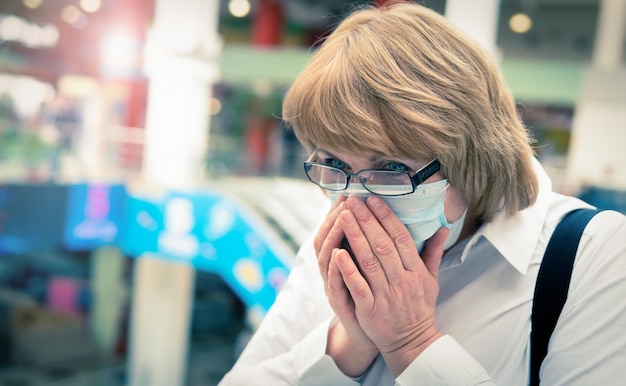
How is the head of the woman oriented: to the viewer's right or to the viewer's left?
to the viewer's left

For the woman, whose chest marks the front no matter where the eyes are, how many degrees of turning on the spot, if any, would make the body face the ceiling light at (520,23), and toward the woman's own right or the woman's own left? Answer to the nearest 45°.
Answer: approximately 135° to the woman's own right

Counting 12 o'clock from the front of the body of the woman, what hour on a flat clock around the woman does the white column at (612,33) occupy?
The white column is roughly at 5 o'clock from the woman.

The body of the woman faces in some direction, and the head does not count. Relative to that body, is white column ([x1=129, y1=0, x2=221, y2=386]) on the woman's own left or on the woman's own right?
on the woman's own right

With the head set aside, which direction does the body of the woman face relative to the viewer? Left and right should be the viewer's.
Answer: facing the viewer and to the left of the viewer
